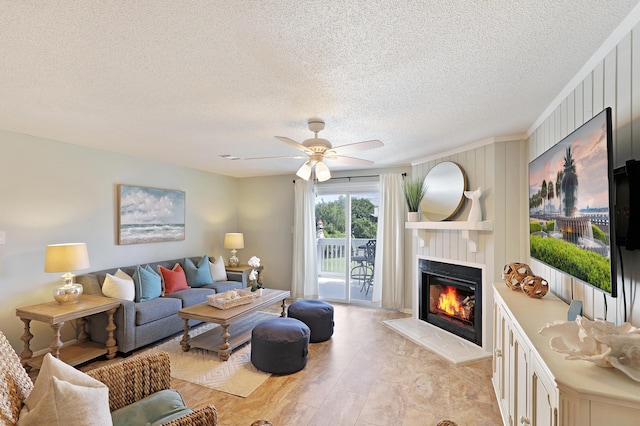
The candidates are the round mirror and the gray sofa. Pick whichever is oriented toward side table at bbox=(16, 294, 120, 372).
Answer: the round mirror

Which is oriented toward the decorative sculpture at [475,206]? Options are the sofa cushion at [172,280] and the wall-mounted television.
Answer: the sofa cushion

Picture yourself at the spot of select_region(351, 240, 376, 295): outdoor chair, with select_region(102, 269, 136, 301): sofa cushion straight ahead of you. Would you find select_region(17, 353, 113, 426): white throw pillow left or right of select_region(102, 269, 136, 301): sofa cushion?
left

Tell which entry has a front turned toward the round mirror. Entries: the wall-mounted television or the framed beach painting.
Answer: the framed beach painting

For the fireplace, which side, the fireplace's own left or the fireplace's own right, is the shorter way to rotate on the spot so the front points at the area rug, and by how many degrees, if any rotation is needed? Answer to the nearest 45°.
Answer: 0° — it already faces it

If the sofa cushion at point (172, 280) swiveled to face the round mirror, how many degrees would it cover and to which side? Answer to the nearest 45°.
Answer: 0° — it already faces it

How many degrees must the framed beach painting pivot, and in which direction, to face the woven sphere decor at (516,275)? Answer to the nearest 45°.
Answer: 0° — it already faces it

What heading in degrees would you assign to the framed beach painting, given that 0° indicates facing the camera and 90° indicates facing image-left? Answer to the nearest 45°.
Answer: approximately 315°

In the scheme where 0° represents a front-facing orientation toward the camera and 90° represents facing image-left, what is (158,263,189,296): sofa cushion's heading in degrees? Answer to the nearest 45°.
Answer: approximately 315°

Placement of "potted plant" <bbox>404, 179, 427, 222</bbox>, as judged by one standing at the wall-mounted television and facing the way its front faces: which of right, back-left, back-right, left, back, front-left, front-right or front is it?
right
